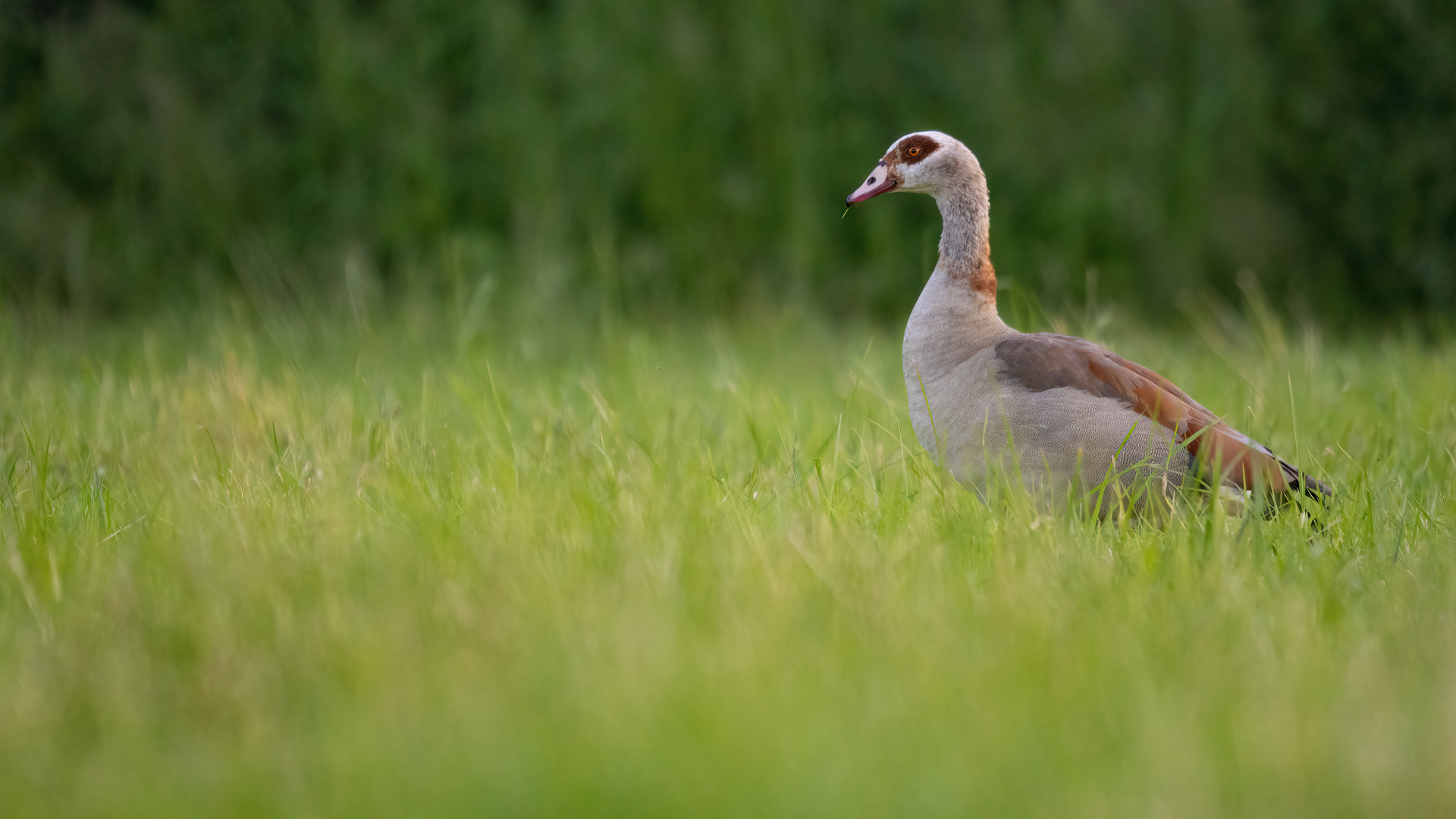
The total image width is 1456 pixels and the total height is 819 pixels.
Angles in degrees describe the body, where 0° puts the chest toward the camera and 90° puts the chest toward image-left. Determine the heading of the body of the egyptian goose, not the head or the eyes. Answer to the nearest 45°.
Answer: approximately 90°
